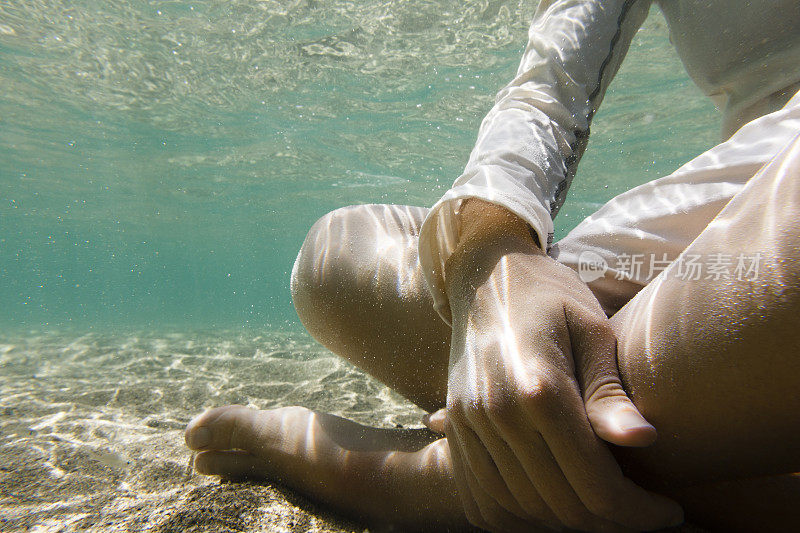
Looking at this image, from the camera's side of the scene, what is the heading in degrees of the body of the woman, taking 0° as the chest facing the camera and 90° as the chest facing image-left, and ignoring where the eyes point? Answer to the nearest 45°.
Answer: approximately 45°
